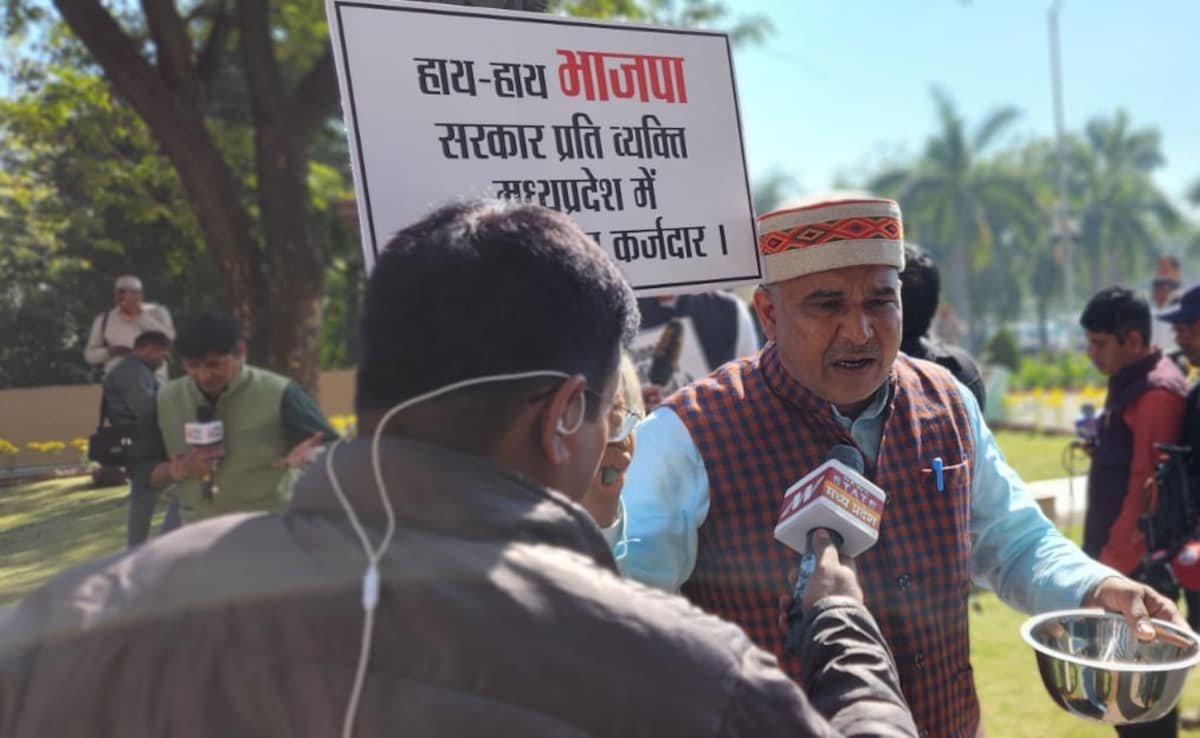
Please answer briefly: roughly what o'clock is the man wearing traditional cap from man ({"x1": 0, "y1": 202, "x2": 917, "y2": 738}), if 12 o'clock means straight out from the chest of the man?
The man wearing traditional cap is roughly at 12 o'clock from the man.

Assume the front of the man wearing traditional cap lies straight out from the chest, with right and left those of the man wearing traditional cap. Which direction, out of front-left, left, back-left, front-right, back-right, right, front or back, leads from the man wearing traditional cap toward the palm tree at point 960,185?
back-left

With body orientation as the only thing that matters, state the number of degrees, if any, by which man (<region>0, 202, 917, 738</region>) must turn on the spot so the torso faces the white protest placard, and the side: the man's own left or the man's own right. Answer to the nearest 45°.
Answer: approximately 45° to the man's own left

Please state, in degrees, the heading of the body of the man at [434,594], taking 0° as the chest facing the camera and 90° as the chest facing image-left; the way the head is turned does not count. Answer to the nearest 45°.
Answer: approximately 225°

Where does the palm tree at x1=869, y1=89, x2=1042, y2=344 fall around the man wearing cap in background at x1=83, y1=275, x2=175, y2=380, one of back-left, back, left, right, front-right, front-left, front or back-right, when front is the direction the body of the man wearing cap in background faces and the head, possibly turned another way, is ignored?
back-left

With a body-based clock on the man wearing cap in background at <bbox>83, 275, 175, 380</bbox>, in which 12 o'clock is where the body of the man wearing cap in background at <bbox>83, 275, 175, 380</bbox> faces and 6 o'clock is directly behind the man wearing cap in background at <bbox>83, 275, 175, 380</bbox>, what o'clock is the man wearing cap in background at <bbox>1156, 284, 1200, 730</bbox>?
the man wearing cap in background at <bbox>1156, 284, 1200, 730</bbox> is roughly at 11 o'clock from the man wearing cap in background at <bbox>83, 275, 175, 380</bbox>.

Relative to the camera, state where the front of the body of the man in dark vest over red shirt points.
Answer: to the viewer's left
